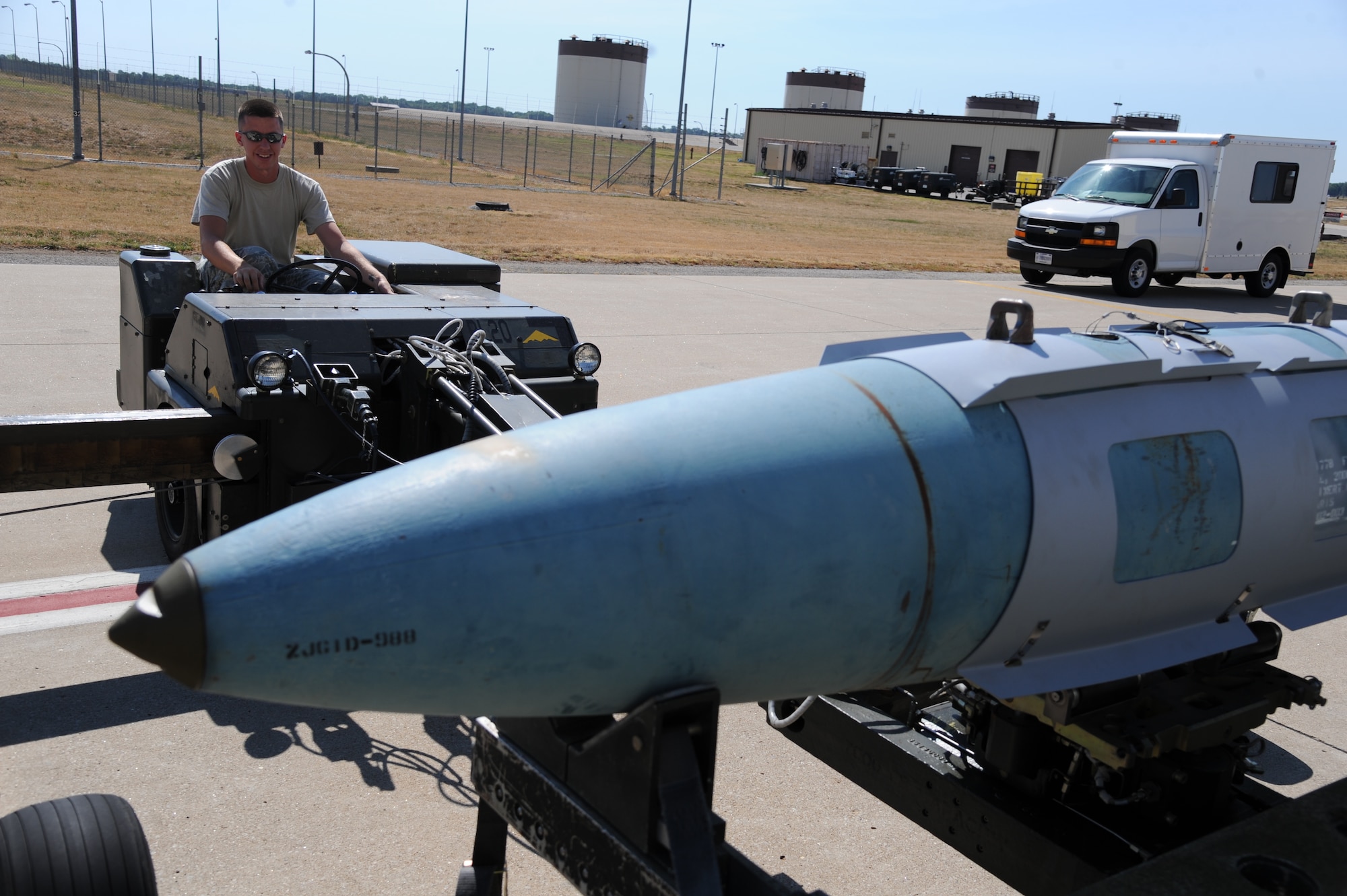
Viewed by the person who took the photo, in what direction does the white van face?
facing the viewer and to the left of the viewer

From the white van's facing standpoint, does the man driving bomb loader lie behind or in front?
in front

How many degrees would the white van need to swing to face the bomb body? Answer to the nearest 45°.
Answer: approximately 45° to its left

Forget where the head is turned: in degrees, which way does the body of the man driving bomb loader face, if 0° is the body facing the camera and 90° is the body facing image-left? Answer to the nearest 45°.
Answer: approximately 0°

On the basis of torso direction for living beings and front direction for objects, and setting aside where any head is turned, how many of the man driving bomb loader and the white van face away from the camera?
0

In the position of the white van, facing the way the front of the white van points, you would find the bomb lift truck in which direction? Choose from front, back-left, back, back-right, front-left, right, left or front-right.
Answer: front-left

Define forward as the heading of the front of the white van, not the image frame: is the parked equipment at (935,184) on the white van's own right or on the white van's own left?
on the white van's own right

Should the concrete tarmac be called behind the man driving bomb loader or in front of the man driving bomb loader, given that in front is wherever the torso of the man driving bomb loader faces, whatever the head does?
in front

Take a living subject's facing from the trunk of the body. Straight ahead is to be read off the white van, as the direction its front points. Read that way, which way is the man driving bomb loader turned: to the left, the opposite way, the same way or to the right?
to the left

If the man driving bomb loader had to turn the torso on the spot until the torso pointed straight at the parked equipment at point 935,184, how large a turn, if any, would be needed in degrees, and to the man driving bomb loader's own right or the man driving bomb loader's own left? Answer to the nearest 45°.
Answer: approximately 135° to the man driving bomb loader's own left
